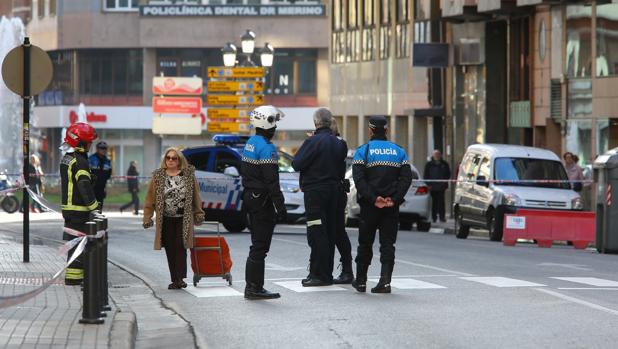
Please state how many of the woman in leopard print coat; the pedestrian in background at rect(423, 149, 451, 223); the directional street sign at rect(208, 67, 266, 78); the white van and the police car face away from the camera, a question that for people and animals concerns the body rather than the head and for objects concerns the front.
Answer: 0

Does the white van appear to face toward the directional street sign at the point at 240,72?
no

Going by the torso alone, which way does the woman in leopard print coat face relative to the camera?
toward the camera

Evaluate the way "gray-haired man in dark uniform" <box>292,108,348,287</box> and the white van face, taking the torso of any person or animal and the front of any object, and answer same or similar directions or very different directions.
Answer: very different directions

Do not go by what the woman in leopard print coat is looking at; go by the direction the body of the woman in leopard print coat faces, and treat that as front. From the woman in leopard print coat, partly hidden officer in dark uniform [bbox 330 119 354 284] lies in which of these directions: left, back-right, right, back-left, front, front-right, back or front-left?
left

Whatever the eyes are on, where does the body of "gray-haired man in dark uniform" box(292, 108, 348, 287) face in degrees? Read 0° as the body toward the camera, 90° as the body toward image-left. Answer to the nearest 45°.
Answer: approximately 135°

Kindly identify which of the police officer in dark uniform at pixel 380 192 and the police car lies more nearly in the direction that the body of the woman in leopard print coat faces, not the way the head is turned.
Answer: the police officer in dark uniform

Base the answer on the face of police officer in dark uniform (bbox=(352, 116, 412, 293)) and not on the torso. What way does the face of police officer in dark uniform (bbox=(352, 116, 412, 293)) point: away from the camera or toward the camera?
away from the camera

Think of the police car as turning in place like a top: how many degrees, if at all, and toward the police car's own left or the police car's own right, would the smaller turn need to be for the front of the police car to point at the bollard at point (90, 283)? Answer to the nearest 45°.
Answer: approximately 45° to the police car's own right

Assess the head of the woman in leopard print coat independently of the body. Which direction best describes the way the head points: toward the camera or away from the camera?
toward the camera

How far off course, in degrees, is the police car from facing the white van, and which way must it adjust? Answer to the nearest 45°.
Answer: approximately 45° to its left

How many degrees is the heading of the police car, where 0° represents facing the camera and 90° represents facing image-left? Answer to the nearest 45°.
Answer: approximately 315°

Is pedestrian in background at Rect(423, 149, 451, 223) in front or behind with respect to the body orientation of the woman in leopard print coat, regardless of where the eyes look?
behind

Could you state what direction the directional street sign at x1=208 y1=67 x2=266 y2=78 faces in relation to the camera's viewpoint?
facing the viewer

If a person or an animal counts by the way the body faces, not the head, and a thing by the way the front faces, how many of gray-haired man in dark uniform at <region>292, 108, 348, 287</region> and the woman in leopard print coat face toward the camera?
1
